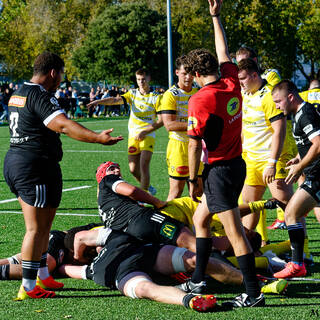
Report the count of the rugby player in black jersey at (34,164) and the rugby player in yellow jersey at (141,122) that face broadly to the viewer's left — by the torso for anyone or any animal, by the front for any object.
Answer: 0

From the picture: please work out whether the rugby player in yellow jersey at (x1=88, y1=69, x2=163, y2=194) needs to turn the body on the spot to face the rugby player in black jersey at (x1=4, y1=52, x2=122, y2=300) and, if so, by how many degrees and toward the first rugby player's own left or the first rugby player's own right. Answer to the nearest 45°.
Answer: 0° — they already face them

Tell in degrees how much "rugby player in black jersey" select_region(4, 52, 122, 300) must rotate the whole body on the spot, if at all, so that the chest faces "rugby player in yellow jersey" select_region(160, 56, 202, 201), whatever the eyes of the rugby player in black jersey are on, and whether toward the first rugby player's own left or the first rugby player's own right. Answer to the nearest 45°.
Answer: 0° — they already face them

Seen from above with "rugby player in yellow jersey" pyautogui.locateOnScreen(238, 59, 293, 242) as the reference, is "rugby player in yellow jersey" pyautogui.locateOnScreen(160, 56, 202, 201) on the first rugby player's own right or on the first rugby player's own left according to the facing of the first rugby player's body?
on the first rugby player's own right

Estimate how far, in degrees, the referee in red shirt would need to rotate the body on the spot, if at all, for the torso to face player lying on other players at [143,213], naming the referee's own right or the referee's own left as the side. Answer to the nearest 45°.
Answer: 0° — they already face them

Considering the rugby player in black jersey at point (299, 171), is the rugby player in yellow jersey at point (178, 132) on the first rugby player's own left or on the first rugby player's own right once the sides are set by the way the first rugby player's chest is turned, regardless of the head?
on the first rugby player's own right

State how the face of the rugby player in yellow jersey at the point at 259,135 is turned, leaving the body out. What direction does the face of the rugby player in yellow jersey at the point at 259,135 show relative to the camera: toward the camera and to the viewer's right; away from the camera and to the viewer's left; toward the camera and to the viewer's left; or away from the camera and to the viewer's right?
toward the camera and to the viewer's left

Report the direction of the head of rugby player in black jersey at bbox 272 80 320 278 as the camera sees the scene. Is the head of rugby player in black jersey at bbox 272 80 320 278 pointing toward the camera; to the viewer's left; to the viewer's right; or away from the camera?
to the viewer's left

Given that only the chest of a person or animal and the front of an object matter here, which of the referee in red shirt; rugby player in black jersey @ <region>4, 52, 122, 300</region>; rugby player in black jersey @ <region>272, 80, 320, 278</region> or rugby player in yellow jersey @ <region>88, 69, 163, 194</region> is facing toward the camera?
the rugby player in yellow jersey

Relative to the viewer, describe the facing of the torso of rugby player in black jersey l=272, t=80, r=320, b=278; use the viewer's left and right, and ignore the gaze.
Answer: facing to the left of the viewer

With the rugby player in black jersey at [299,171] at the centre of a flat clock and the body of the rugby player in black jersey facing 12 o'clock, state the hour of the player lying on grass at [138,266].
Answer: The player lying on grass is roughly at 11 o'clock from the rugby player in black jersey.

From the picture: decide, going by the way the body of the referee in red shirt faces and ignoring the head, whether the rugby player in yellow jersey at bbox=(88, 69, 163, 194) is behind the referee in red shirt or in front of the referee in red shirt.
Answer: in front

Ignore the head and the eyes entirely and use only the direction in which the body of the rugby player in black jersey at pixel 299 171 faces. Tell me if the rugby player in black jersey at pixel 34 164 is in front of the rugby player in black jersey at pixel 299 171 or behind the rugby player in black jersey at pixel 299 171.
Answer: in front
